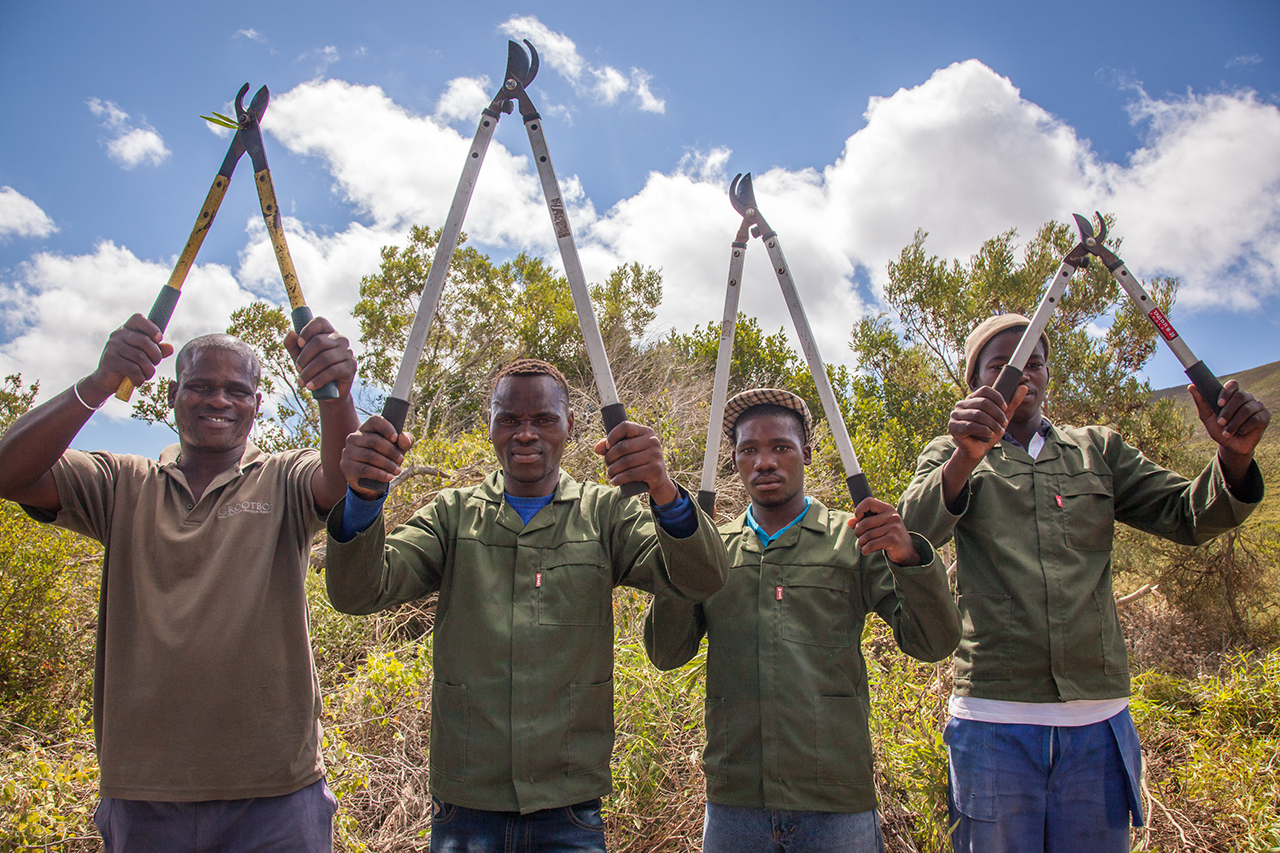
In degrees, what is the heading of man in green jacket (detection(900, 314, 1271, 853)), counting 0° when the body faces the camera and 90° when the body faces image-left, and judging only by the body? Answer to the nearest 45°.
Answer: approximately 0°

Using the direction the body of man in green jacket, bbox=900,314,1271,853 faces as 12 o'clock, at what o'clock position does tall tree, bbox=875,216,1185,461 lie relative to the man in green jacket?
The tall tree is roughly at 6 o'clock from the man in green jacket.

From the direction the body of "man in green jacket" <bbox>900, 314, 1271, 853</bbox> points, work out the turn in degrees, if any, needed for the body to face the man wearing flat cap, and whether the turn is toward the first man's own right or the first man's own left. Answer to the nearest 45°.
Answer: approximately 45° to the first man's own right

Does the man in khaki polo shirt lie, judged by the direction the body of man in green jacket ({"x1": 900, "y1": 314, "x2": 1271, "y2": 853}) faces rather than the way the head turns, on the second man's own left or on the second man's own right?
on the second man's own right

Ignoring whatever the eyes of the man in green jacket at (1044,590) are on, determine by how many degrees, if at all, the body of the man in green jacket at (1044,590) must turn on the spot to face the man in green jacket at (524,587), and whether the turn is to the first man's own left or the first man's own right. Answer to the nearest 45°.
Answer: approximately 45° to the first man's own right

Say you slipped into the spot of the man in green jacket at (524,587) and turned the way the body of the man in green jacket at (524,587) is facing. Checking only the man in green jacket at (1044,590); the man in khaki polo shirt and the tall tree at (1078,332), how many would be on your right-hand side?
1

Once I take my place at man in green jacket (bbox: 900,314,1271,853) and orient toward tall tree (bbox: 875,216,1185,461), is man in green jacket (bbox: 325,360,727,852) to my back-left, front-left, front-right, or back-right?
back-left

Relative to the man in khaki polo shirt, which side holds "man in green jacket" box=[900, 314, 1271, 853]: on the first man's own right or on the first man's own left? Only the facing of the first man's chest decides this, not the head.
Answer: on the first man's own left

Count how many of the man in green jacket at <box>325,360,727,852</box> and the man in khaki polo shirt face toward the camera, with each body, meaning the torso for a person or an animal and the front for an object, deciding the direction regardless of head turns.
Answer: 2
